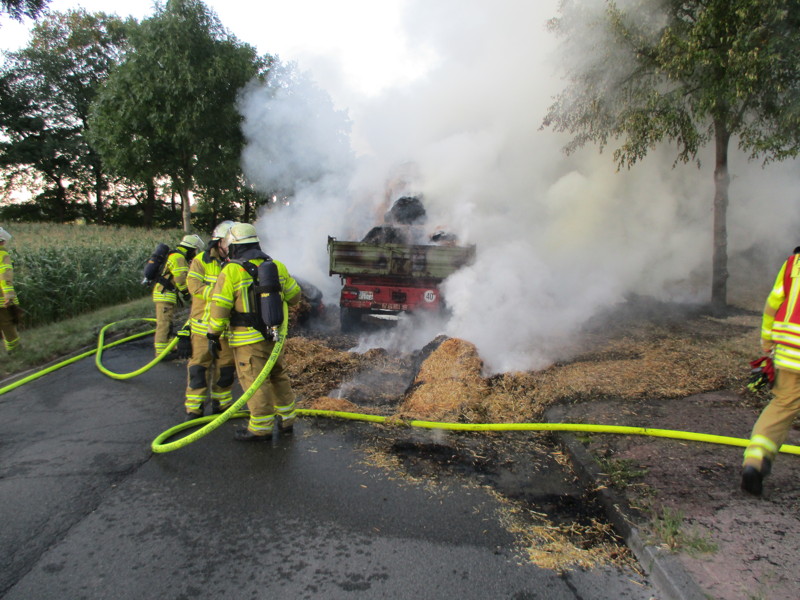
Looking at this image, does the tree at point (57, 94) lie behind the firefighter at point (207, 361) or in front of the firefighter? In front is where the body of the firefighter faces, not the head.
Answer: behind

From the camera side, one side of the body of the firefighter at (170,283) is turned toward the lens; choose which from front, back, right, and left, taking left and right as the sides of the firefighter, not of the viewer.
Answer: right

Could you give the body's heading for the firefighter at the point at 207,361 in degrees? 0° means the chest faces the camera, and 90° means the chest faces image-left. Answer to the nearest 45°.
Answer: approximately 315°

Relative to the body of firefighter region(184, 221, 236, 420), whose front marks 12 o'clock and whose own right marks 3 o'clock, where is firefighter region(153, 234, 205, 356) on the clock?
firefighter region(153, 234, 205, 356) is roughly at 7 o'clock from firefighter region(184, 221, 236, 420).

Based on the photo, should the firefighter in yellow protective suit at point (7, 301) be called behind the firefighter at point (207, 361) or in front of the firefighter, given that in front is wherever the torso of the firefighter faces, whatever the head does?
behind

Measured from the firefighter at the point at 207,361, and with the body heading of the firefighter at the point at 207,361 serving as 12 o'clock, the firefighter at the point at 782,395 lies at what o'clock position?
the firefighter at the point at 782,395 is roughly at 12 o'clock from the firefighter at the point at 207,361.
